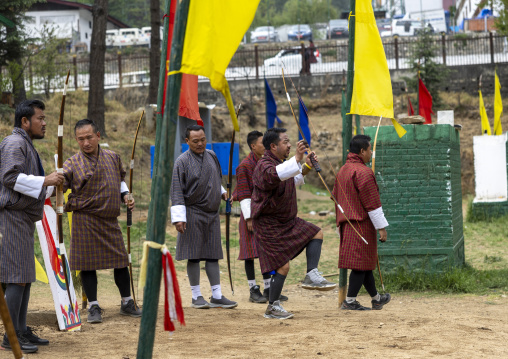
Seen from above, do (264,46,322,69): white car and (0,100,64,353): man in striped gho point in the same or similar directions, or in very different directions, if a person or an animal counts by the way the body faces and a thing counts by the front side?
very different directions

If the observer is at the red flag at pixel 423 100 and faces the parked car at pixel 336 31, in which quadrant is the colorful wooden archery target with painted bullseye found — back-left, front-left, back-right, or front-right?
back-left

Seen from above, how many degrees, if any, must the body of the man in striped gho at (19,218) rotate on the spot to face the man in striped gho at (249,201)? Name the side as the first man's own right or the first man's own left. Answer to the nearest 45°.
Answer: approximately 45° to the first man's own left

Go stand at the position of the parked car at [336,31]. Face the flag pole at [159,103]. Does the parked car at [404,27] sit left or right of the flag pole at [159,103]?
left

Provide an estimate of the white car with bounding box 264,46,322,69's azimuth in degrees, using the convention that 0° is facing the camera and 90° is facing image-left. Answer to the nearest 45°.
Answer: approximately 90°

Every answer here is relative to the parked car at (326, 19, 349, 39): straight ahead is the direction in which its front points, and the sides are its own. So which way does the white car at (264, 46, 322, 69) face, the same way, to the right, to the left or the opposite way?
to the right

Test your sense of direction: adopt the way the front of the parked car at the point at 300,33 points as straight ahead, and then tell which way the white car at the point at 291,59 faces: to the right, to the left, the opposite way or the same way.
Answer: to the right

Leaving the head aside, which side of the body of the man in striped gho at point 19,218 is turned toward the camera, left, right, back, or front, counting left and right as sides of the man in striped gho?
right
